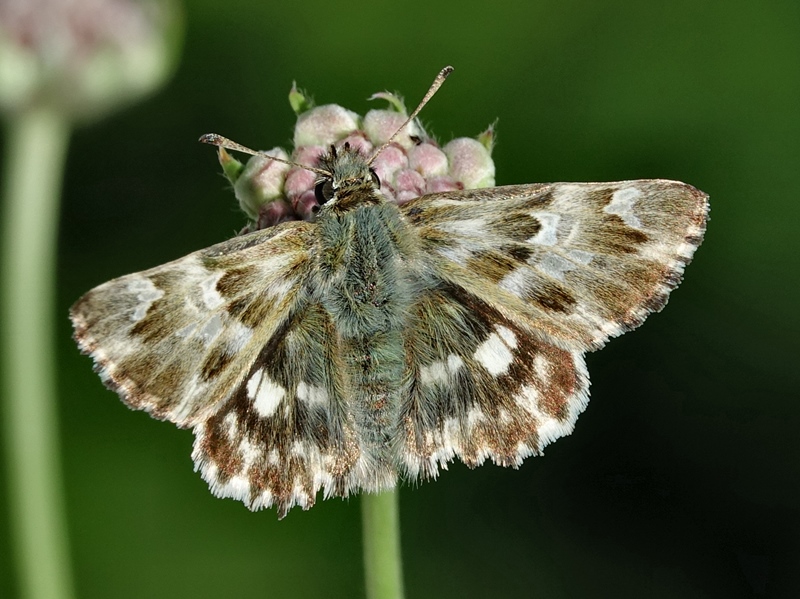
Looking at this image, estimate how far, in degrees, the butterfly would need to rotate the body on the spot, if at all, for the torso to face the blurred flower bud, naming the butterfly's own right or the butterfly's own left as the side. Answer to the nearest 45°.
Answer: approximately 45° to the butterfly's own left

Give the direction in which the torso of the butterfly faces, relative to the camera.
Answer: away from the camera
